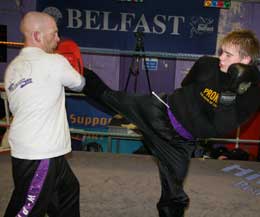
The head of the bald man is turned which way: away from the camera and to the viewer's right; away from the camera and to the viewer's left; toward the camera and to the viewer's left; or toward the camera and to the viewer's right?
away from the camera and to the viewer's right

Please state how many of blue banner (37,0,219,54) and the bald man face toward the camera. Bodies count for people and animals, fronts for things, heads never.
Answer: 1

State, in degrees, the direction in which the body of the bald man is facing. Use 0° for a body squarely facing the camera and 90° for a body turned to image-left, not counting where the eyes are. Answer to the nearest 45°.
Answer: approximately 225°

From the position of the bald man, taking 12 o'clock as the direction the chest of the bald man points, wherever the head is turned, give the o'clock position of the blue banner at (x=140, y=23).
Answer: The blue banner is roughly at 11 o'clock from the bald man.

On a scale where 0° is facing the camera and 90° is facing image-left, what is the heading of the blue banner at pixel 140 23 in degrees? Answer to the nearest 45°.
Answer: approximately 0°

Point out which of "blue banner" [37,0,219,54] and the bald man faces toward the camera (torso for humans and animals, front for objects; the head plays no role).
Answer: the blue banner

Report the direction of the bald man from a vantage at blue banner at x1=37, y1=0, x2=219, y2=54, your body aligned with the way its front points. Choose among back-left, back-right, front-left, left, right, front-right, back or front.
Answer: front

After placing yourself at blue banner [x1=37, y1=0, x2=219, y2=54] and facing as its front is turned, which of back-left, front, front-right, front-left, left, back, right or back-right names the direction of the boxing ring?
front
